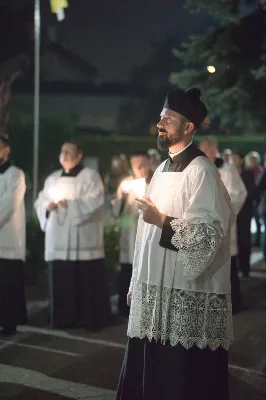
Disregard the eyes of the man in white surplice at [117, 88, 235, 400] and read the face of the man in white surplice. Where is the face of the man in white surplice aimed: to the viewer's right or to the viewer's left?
to the viewer's left

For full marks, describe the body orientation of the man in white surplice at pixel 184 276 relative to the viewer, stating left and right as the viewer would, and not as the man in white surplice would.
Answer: facing the viewer and to the left of the viewer

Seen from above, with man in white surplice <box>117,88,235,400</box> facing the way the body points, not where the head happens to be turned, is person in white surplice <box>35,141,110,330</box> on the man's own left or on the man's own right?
on the man's own right

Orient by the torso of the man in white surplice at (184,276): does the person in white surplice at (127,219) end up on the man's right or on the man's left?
on the man's right

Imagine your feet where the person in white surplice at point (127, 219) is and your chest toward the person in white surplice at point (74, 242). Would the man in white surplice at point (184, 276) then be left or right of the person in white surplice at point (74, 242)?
left

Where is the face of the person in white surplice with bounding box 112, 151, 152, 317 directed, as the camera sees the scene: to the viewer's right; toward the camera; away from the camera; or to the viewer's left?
toward the camera
